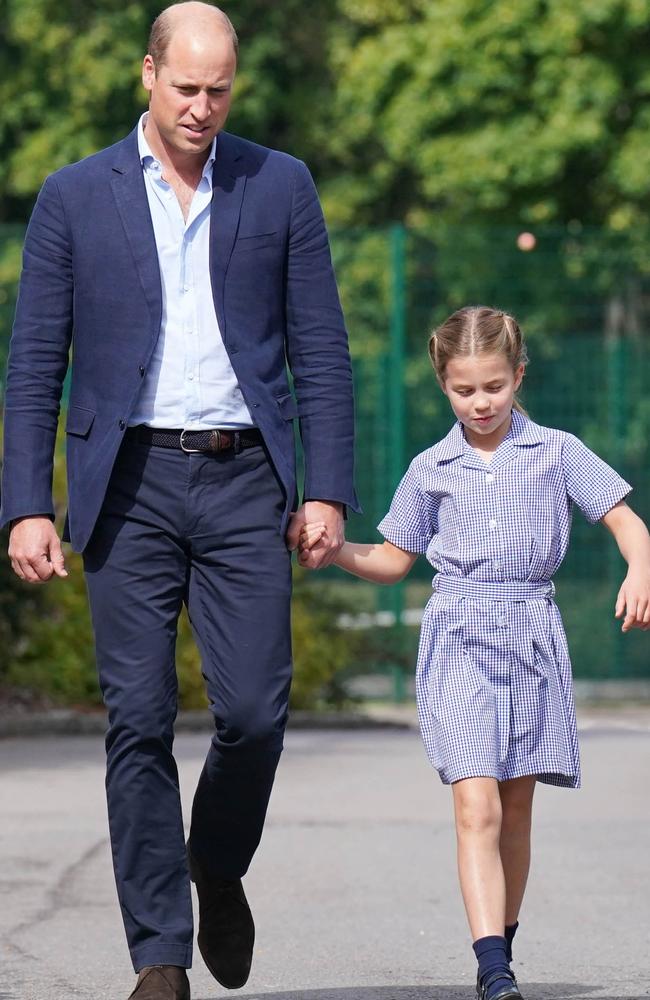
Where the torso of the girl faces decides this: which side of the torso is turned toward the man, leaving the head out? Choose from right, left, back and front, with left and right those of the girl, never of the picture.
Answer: right

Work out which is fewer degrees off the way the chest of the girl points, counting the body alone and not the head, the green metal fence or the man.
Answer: the man

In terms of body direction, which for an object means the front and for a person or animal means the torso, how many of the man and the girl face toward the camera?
2

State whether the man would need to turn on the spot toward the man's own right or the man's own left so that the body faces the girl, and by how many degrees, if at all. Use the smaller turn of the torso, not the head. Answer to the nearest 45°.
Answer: approximately 90° to the man's own left

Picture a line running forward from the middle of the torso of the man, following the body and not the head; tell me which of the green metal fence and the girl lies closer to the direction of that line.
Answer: the girl

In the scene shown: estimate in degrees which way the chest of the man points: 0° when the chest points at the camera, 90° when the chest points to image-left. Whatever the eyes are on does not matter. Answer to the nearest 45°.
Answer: approximately 0°

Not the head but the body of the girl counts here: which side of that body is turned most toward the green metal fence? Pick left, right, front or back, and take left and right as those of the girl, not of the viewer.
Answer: back
